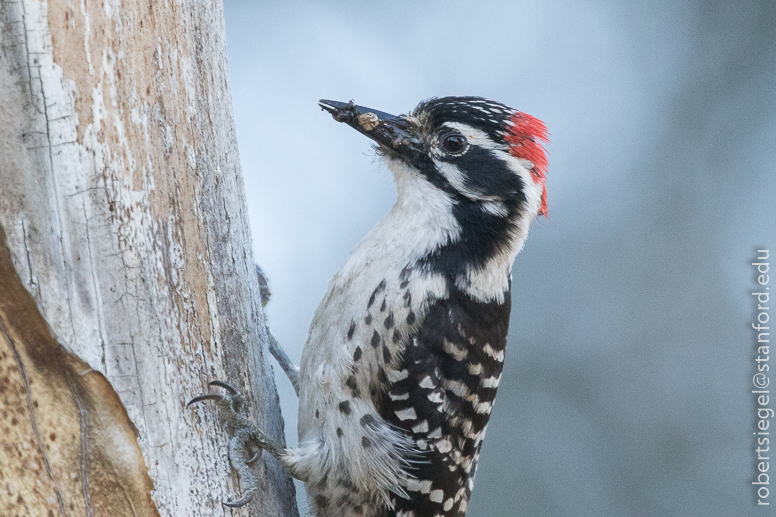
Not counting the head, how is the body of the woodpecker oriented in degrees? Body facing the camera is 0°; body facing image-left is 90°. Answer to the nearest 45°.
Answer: approximately 90°
